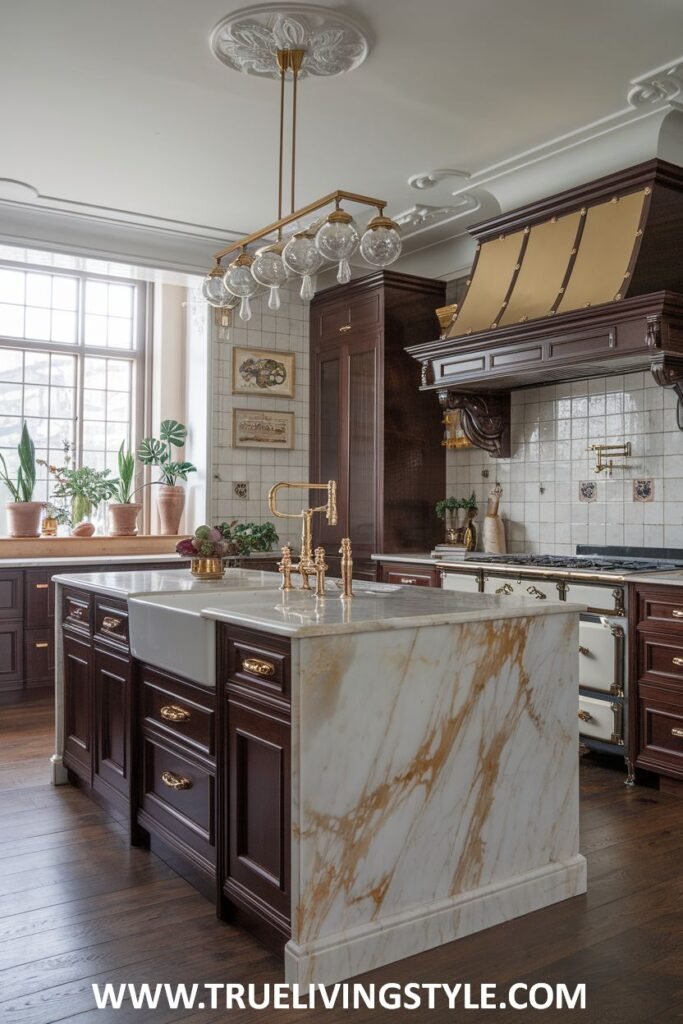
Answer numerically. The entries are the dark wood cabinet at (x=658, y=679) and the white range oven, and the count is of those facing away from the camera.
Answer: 0

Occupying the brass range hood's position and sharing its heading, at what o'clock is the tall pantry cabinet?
The tall pantry cabinet is roughly at 3 o'clock from the brass range hood.

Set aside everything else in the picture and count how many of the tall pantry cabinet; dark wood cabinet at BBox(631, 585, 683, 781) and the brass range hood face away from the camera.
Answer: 0

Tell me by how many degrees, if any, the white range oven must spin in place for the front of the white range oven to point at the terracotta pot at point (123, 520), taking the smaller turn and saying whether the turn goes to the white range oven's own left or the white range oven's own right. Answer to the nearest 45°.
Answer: approximately 90° to the white range oven's own right

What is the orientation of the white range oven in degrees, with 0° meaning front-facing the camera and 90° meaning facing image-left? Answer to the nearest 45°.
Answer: approximately 45°

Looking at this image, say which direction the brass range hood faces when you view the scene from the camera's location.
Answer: facing the viewer and to the left of the viewer
